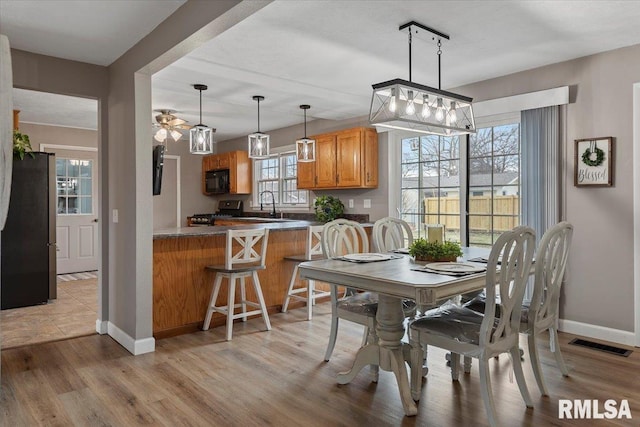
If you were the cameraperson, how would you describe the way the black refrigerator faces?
facing to the right of the viewer

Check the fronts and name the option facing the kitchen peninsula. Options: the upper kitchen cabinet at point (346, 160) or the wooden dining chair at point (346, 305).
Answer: the upper kitchen cabinet

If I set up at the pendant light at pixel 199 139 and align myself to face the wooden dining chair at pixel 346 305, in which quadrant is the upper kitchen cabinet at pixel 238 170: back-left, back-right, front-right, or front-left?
back-left

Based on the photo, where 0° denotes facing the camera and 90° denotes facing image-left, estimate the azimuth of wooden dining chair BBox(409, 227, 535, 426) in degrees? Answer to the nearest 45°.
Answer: approximately 135°

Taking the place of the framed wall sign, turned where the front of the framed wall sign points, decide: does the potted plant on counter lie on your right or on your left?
on your right

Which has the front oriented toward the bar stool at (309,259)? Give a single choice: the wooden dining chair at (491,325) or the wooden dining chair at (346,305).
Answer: the wooden dining chair at (491,325)

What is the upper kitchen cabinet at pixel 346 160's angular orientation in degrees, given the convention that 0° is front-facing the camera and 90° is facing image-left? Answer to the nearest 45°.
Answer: approximately 45°
